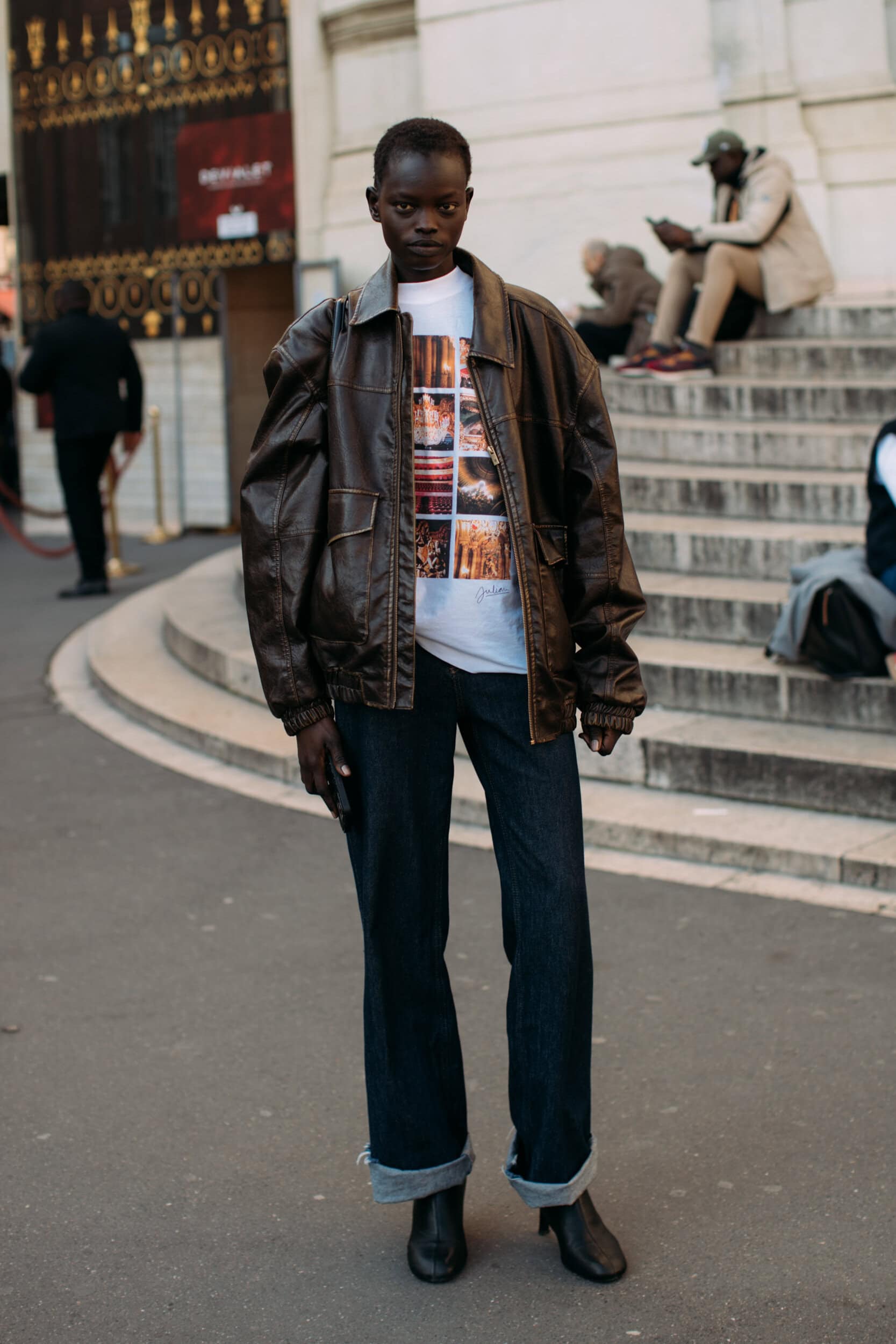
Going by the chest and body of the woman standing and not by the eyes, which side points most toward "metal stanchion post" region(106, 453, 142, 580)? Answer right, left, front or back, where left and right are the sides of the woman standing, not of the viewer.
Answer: back

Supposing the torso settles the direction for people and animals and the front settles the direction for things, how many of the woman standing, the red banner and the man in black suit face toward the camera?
2

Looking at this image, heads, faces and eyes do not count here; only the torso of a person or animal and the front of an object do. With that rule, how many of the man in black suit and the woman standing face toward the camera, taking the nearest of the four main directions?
1

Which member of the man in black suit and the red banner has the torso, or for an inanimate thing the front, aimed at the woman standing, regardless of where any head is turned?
the red banner

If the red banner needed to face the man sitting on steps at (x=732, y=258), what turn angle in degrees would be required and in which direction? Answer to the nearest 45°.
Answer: approximately 45° to its left

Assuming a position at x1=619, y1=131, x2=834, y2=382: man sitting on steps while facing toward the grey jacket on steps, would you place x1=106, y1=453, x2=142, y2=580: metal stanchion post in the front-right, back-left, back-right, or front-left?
back-right

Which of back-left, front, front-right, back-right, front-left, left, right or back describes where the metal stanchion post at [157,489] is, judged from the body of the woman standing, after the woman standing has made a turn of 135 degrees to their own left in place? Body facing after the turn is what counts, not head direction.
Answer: front-left

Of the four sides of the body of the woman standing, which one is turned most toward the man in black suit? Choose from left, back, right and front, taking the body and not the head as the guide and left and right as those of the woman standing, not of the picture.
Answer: back

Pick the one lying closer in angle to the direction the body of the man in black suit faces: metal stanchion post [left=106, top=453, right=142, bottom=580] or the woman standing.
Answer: the metal stanchion post

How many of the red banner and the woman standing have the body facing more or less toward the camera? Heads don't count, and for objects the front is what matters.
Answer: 2
